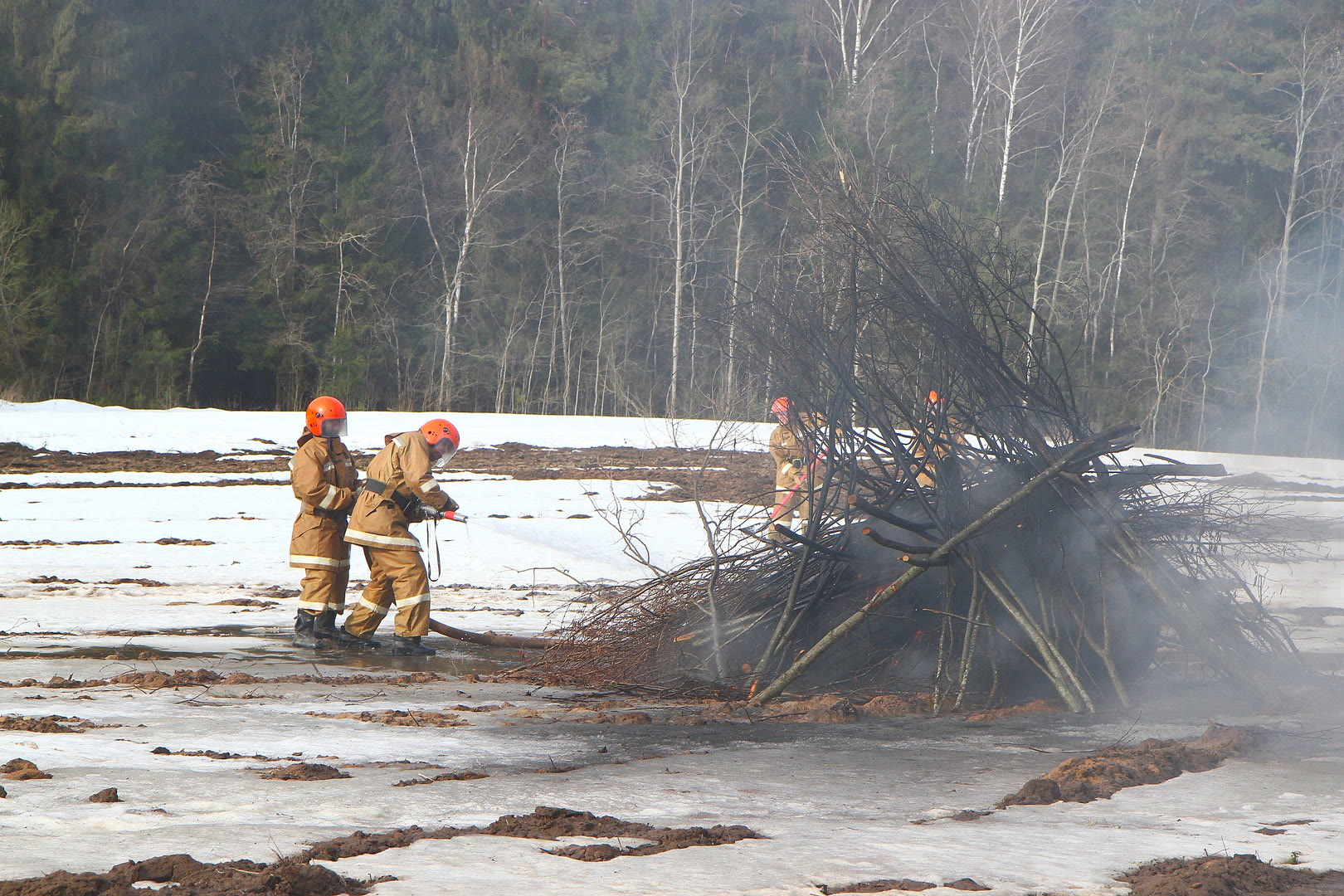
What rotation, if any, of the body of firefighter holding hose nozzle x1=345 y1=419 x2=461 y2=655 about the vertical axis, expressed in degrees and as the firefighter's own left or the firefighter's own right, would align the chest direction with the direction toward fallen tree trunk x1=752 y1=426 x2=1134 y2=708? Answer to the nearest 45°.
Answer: approximately 45° to the firefighter's own right

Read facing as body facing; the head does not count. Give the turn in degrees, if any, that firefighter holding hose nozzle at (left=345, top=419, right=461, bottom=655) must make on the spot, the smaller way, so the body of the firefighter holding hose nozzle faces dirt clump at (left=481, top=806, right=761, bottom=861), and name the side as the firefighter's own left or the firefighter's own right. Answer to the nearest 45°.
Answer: approximately 90° to the firefighter's own right

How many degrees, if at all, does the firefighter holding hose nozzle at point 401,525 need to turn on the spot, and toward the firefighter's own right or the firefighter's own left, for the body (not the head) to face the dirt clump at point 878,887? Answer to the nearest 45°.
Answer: approximately 90° to the firefighter's own right

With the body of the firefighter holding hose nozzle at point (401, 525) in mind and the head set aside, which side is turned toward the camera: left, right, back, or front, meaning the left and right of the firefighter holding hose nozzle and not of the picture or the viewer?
right

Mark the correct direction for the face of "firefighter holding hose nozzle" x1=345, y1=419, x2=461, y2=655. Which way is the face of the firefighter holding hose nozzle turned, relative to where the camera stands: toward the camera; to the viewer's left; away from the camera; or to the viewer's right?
to the viewer's right

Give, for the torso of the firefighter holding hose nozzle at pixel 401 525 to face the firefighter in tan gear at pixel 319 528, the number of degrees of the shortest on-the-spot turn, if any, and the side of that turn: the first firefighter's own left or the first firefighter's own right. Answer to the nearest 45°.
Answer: approximately 135° to the first firefighter's own left

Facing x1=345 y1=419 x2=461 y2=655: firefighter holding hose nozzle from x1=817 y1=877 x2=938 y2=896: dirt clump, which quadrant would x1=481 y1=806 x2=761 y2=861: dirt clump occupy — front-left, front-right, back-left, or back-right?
front-left

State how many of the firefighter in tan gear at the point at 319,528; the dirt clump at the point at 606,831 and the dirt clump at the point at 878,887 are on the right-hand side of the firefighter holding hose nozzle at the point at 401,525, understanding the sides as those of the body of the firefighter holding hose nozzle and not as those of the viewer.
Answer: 2

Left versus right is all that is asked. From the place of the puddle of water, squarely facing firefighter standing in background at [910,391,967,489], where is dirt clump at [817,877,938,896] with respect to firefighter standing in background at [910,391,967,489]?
right
